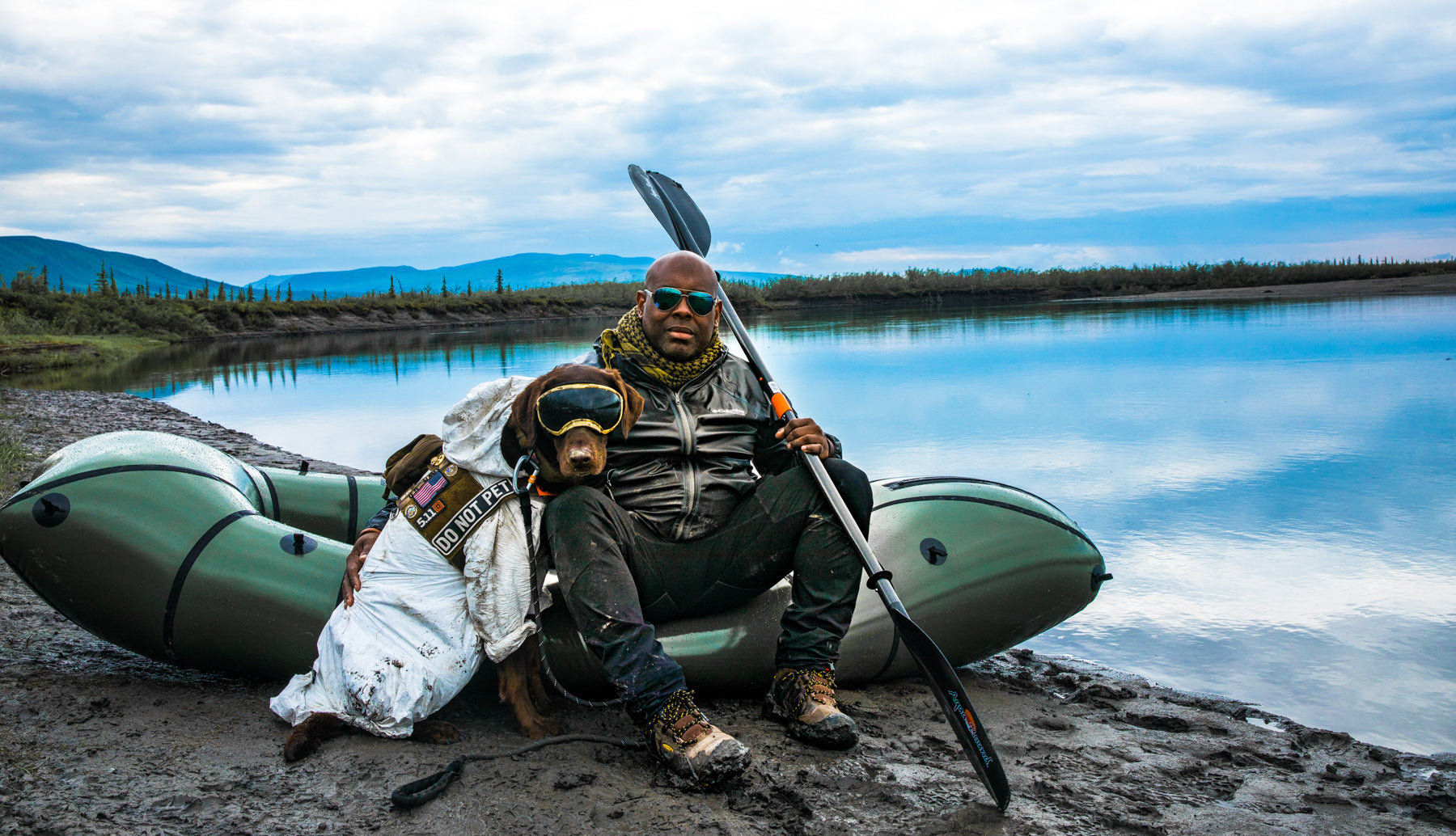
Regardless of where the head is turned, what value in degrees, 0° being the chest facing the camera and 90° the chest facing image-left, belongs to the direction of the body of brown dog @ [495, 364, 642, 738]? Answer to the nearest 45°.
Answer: approximately 315°

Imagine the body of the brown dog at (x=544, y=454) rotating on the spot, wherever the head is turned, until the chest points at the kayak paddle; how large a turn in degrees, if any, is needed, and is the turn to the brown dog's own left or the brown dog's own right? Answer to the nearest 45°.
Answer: approximately 45° to the brown dog's own left

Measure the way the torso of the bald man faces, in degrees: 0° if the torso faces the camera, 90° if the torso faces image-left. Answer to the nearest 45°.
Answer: approximately 0°

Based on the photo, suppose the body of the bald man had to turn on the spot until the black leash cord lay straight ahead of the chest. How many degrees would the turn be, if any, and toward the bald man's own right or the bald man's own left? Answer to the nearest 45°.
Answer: approximately 45° to the bald man's own right

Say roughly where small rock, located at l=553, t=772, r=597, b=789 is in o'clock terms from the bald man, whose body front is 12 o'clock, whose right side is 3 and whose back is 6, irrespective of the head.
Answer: The small rock is roughly at 1 o'clock from the bald man.
